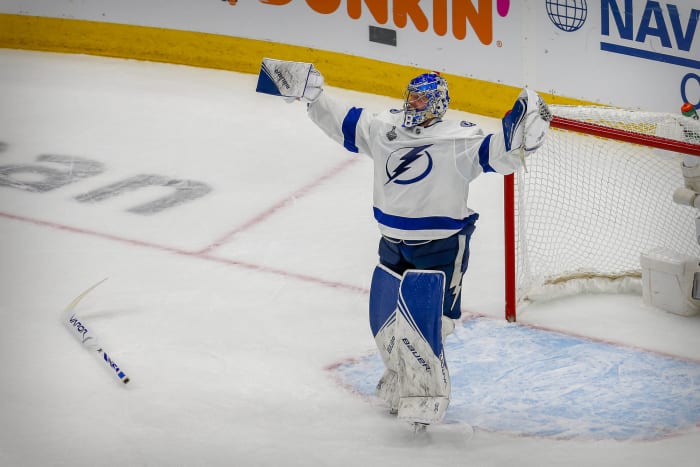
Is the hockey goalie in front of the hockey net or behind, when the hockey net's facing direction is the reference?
in front

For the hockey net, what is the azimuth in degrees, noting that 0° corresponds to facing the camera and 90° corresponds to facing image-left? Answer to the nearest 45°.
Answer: approximately 45°

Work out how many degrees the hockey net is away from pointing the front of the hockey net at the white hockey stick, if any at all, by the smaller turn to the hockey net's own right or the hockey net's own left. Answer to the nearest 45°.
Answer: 0° — it already faces it
